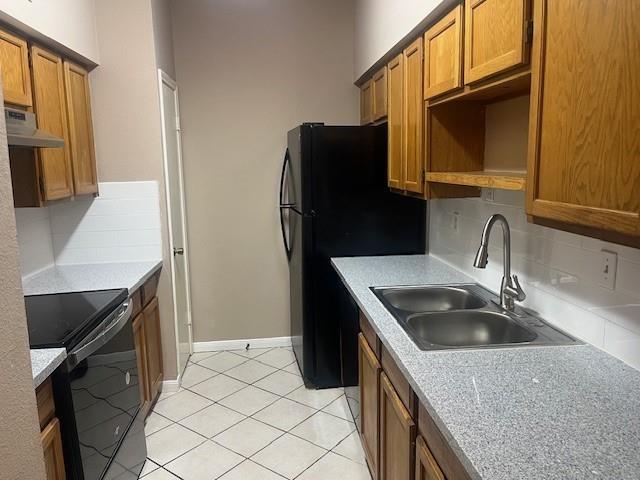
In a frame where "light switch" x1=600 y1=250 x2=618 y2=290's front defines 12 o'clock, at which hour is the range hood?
The range hood is roughly at 1 o'clock from the light switch.

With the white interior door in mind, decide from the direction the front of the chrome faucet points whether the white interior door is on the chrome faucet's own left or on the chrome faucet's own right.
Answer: on the chrome faucet's own right

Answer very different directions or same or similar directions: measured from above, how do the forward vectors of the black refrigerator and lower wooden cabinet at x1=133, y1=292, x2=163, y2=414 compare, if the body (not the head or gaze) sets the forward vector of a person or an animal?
very different directions

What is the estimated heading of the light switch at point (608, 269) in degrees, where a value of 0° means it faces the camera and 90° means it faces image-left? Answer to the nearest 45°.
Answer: approximately 45°

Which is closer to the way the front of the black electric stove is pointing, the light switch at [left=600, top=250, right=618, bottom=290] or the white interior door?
the light switch

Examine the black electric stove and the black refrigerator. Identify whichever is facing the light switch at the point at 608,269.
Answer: the black electric stove

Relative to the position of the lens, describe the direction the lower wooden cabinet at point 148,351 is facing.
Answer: facing to the right of the viewer

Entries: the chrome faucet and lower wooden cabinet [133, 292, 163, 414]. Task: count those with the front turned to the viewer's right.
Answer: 1
